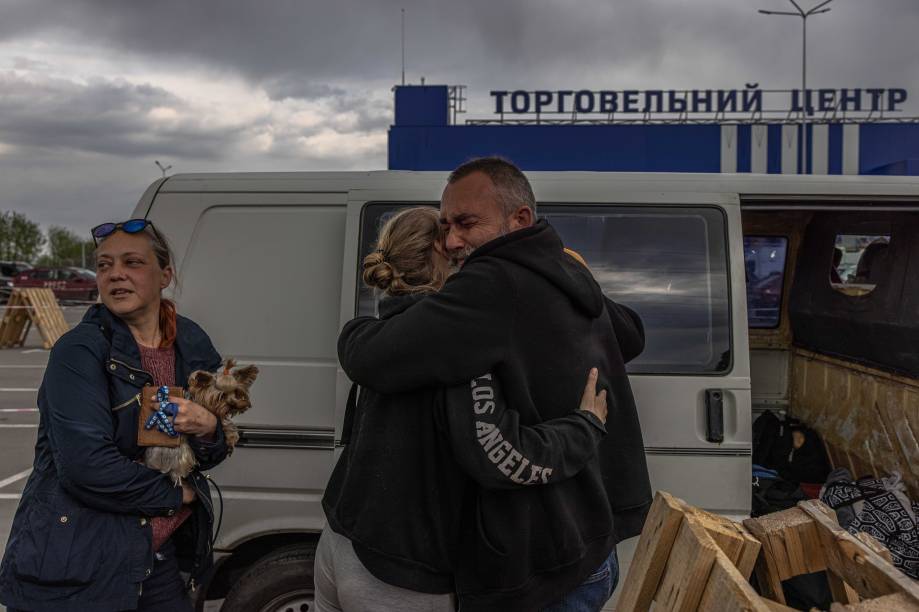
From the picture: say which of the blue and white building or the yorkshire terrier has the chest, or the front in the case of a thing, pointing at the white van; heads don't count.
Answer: the blue and white building

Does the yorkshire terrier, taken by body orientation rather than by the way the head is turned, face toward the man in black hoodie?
yes

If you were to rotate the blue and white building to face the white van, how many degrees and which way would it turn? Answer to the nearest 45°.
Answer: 0° — it already faces it

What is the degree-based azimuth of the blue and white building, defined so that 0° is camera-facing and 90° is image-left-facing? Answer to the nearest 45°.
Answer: approximately 0°

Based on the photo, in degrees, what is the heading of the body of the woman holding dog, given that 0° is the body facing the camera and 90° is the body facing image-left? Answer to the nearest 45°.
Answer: approximately 315°

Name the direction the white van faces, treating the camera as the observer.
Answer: facing to the right of the viewer

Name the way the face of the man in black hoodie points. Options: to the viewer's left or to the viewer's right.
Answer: to the viewer's left

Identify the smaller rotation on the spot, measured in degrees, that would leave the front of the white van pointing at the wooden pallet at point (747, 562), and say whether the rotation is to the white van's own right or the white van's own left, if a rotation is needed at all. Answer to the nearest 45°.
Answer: approximately 45° to the white van's own right

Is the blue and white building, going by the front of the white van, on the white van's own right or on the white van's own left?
on the white van's own left

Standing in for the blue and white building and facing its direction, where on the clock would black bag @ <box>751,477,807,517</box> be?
The black bag is roughly at 12 o'clock from the blue and white building.

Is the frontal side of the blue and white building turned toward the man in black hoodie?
yes

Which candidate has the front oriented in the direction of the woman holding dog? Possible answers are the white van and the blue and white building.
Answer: the blue and white building
